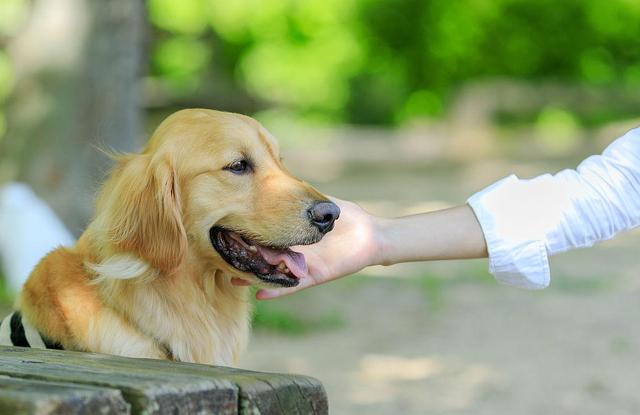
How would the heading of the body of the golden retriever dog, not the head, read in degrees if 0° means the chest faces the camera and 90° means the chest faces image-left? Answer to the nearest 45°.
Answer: approximately 315°

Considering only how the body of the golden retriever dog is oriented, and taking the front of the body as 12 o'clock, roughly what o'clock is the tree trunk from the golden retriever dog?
The tree trunk is roughly at 7 o'clock from the golden retriever dog.
